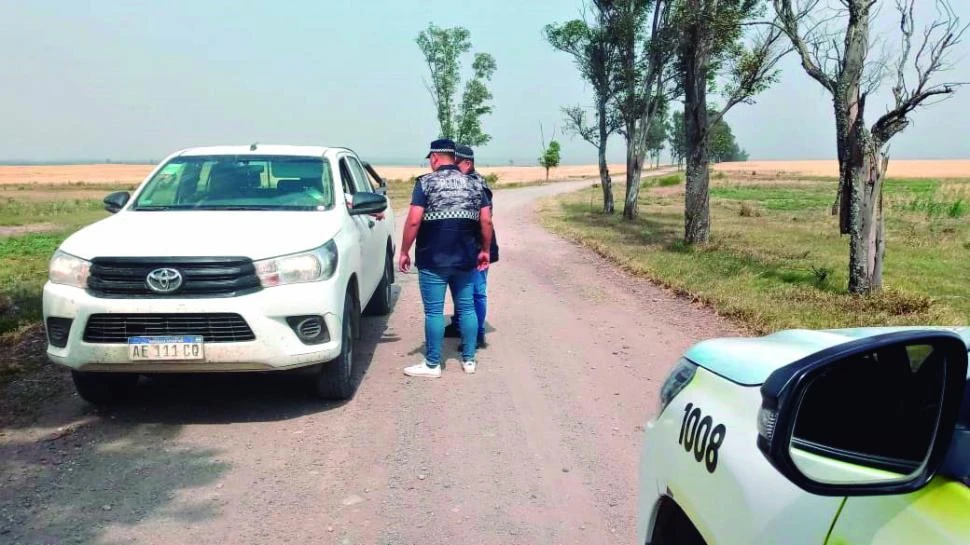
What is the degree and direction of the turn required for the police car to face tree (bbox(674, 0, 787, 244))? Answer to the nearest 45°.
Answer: approximately 45° to its right

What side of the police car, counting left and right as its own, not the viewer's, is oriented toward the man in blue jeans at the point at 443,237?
front

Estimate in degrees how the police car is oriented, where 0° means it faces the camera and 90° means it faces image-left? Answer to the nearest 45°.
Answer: approximately 135°

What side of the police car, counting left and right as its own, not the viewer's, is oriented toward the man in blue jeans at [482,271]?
front

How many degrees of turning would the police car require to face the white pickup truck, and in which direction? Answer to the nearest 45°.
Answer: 0° — it already faces it
